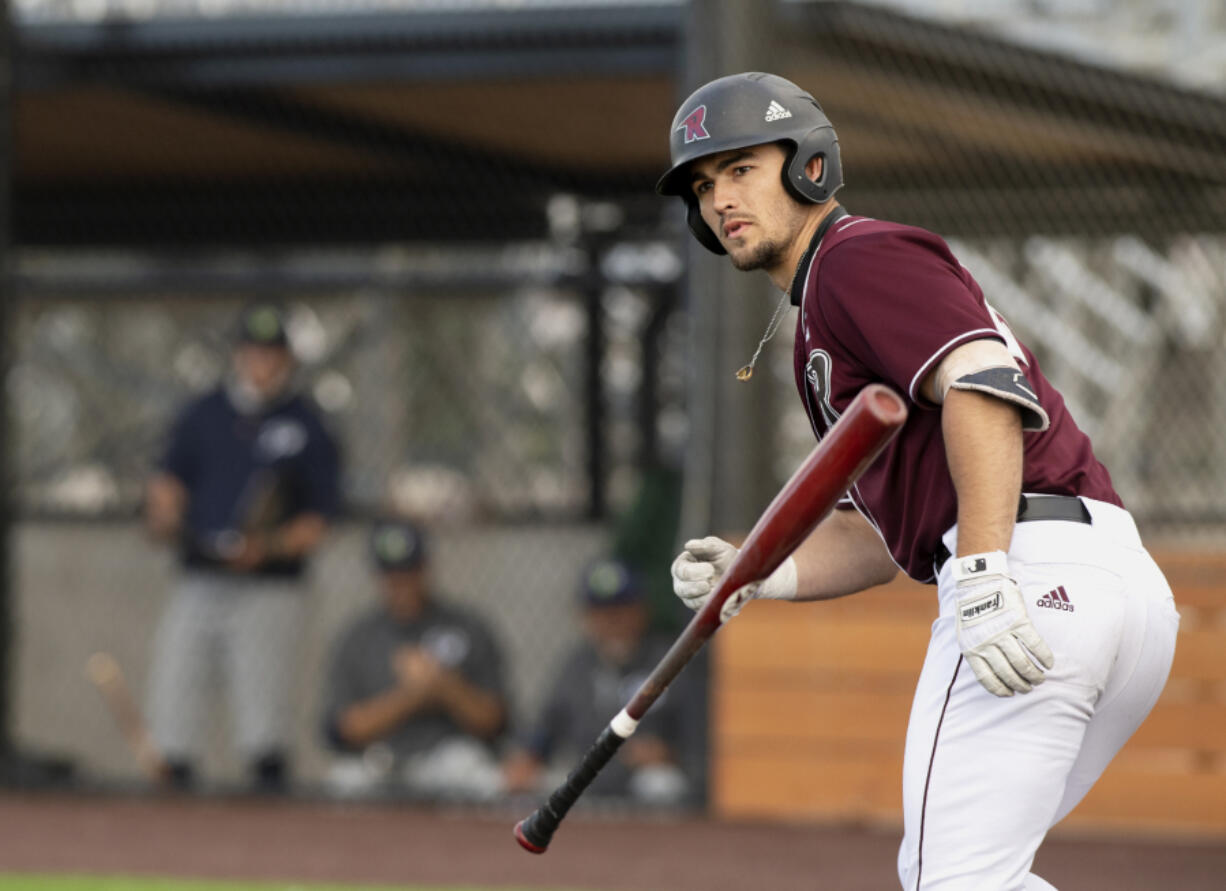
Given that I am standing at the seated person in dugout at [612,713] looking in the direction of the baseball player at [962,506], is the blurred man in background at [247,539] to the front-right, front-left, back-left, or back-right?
back-right

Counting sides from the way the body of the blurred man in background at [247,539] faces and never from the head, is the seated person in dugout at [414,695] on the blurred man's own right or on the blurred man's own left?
on the blurred man's own left

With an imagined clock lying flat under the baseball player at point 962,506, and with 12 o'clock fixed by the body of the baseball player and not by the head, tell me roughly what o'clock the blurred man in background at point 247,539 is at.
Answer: The blurred man in background is roughly at 2 o'clock from the baseball player.

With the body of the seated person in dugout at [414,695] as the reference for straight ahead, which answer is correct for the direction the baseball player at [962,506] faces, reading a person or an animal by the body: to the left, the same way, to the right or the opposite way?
to the right

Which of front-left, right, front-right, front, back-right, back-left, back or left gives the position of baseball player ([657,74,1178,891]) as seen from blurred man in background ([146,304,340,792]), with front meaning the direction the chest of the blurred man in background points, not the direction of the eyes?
front

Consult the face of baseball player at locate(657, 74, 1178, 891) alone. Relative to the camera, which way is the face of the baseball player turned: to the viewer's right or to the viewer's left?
to the viewer's left

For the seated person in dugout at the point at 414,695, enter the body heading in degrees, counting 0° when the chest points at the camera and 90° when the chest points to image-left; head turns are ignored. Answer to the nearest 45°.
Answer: approximately 0°

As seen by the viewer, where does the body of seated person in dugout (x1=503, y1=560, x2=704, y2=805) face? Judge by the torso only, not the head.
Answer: toward the camera

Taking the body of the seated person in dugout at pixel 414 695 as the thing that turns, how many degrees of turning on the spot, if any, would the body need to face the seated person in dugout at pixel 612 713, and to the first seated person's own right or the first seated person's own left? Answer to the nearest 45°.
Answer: approximately 90° to the first seated person's own left

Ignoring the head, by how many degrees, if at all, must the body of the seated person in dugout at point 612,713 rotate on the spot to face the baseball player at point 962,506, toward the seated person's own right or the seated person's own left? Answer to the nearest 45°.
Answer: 0° — they already face them

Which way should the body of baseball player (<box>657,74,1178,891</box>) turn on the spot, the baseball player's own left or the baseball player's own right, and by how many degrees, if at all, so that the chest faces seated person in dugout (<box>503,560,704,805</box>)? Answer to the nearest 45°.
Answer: approximately 90° to the baseball player's own right

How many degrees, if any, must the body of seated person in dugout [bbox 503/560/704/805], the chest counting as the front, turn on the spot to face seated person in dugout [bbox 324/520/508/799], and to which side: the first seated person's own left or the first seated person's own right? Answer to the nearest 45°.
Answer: approximately 90° to the first seated person's own right

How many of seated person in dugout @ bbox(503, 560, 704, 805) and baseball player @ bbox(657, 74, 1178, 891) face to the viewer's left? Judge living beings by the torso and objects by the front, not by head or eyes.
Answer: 1

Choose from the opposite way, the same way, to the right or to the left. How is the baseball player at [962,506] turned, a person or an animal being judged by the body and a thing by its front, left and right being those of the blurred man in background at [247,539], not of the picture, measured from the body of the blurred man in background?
to the right

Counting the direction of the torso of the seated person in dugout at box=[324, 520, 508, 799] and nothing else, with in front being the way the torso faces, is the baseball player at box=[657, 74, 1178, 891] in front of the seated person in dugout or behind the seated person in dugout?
in front
